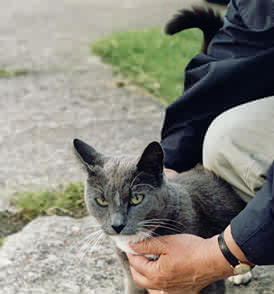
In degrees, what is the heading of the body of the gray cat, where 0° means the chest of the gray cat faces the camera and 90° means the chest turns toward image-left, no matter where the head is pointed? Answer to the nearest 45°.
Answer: approximately 45°
